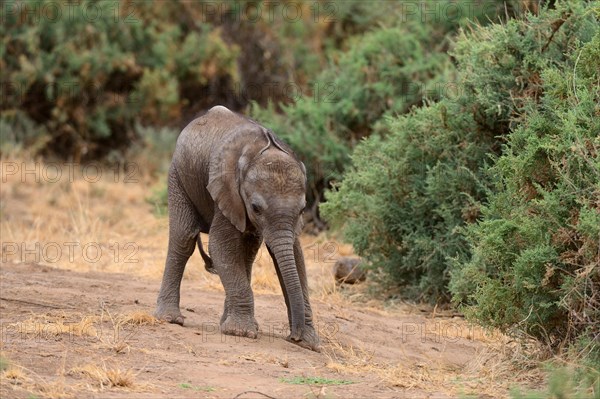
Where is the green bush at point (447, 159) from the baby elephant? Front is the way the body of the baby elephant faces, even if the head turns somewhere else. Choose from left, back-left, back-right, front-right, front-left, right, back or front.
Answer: left

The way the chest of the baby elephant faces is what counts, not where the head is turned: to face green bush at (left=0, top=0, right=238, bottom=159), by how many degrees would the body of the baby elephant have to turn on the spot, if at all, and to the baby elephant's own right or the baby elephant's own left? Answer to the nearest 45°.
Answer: approximately 135° to the baby elephant's own left

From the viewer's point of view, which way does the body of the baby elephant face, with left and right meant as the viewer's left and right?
facing the viewer and to the right of the viewer

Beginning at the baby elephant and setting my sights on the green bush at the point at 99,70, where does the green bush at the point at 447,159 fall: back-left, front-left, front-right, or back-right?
front-right

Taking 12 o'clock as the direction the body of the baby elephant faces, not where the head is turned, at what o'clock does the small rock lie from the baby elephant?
The small rock is roughly at 8 o'clock from the baby elephant.
